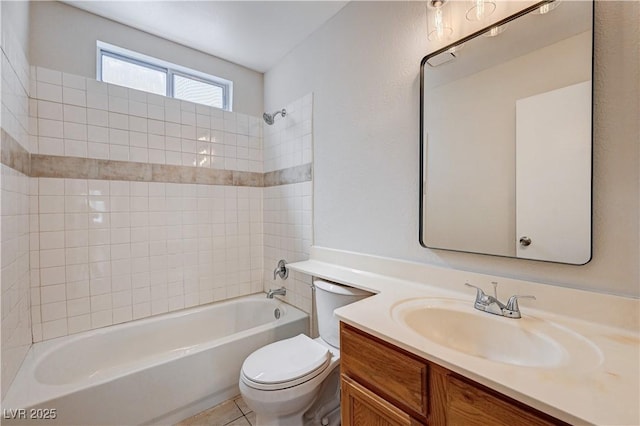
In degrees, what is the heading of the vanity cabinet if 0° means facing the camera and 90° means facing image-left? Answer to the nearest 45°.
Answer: approximately 45°

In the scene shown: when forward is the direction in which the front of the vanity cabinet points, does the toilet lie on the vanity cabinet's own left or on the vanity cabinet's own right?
on the vanity cabinet's own right

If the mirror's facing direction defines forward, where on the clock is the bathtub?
The bathtub is roughly at 1 o'clock from the mirror.

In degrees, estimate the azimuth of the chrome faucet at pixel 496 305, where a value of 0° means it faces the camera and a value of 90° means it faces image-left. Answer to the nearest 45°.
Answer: approximately 45°

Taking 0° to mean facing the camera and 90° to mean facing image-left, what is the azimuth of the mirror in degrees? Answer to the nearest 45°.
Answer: approximately 45°
